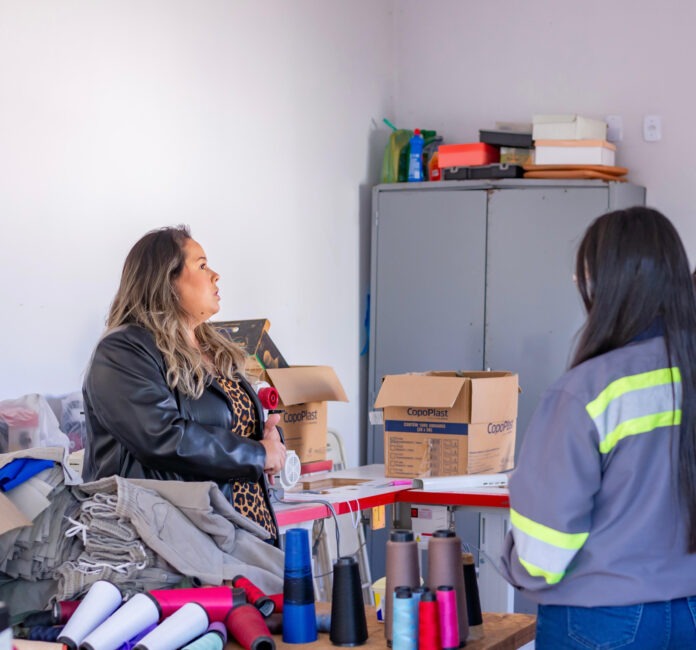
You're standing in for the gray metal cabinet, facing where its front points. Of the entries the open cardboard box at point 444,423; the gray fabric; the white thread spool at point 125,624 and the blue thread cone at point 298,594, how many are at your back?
0

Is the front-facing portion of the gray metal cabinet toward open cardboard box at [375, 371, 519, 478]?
yes

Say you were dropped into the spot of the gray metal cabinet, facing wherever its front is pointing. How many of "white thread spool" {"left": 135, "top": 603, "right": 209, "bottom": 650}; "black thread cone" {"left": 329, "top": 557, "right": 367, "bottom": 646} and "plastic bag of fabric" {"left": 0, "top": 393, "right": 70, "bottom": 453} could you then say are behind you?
0

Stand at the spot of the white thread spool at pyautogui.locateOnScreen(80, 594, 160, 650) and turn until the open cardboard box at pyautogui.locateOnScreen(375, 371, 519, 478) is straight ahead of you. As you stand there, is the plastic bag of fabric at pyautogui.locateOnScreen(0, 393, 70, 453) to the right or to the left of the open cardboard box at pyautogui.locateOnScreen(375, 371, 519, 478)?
left

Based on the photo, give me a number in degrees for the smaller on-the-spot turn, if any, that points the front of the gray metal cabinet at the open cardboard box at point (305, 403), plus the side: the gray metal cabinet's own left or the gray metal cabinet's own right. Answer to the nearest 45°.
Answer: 0° — it already faces it

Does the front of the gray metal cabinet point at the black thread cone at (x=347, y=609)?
yes

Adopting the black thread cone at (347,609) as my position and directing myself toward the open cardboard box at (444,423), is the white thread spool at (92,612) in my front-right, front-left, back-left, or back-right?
back-left

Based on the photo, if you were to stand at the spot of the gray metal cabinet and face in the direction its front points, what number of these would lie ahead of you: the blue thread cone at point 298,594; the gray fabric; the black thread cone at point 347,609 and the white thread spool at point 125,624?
4

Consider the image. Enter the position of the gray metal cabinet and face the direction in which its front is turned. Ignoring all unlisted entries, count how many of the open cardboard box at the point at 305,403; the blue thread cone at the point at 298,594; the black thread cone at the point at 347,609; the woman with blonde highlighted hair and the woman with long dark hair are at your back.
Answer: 0

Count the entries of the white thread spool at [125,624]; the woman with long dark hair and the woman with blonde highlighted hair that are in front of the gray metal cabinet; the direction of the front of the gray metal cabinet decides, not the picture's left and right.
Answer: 3

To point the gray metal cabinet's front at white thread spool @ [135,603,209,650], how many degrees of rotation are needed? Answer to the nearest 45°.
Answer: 0° — it already faces it

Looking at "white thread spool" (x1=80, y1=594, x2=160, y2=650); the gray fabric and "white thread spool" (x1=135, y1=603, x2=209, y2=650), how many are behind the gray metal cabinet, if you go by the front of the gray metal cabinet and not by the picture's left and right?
0

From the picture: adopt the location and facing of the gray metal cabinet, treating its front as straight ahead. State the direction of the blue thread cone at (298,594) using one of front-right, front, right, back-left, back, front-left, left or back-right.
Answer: front

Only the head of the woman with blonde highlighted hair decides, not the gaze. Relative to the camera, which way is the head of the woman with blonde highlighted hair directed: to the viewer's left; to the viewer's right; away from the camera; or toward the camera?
to the viewer's right

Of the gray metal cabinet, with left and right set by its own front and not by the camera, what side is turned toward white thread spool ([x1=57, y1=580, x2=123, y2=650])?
front

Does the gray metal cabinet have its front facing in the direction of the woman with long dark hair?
yes

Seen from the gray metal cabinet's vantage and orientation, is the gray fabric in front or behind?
in front

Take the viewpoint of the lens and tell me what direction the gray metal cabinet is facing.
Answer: facing the viewer
